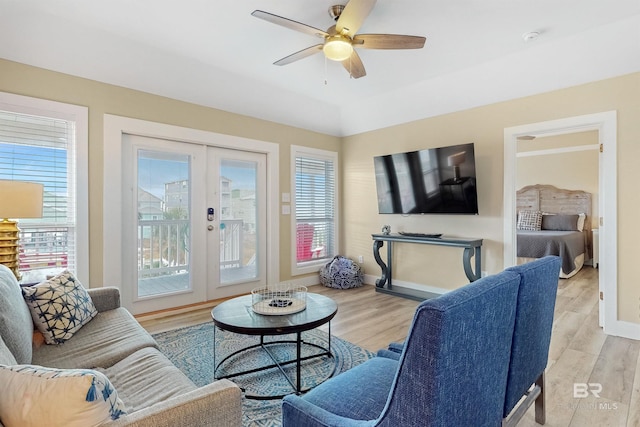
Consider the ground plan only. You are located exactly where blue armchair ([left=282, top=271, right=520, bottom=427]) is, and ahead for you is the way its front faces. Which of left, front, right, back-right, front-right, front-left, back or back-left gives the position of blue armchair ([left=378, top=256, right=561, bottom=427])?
right

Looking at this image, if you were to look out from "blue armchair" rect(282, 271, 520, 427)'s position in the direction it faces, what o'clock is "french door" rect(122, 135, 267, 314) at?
The french door is roughly at 12 o'clock from the blue armchair.

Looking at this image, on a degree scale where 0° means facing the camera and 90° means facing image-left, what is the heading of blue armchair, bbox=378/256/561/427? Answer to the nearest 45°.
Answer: approximately 135°

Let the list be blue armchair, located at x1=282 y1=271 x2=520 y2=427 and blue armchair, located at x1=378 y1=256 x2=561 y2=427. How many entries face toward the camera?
0

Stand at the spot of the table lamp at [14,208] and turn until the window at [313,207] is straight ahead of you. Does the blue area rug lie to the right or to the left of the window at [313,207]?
right

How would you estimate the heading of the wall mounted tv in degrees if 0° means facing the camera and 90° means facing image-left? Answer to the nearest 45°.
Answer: approximately 45°

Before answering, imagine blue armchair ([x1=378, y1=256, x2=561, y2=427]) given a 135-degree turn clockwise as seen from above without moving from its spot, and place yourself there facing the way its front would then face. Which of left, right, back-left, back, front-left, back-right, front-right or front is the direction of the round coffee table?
back

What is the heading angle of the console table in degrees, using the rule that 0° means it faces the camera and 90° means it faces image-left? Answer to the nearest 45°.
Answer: approximately 45°

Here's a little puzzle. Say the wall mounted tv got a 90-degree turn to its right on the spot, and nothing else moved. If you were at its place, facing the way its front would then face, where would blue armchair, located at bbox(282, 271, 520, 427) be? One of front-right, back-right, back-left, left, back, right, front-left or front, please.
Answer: back-left

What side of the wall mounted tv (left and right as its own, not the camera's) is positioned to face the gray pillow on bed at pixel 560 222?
back

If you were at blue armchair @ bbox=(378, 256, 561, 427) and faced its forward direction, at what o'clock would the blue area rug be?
The blue area rug is roughly at 11 o'clock from the blue armchair.

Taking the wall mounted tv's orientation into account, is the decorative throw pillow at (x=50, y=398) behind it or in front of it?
in front

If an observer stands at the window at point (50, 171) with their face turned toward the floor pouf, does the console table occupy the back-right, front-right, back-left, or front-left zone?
front-right

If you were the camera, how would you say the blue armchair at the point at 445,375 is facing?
facing away from the viewer and to the left of the viewer

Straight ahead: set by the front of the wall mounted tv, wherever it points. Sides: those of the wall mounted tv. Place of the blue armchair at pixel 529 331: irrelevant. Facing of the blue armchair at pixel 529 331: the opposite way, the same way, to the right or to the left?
to the right

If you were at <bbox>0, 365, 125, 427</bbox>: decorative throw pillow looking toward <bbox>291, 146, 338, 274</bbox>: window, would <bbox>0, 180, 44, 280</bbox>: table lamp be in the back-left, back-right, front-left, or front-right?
front-left
